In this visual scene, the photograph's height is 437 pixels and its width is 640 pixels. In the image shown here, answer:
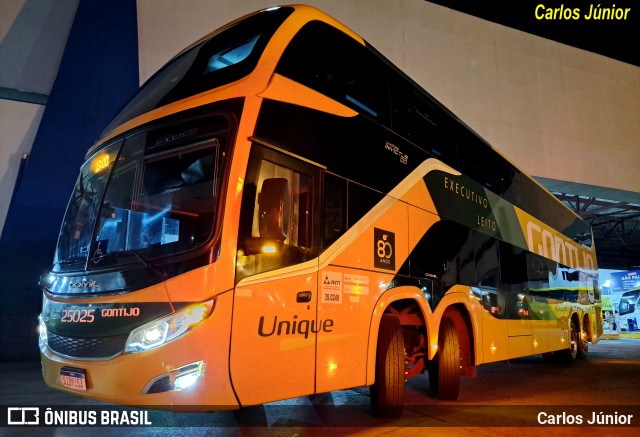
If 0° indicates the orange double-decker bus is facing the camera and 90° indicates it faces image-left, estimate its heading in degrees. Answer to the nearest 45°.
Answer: approximately 45°
